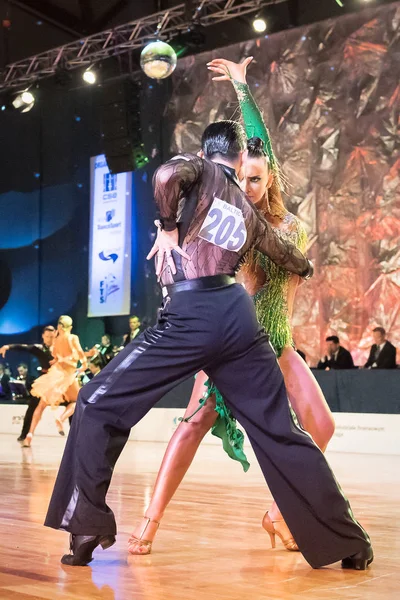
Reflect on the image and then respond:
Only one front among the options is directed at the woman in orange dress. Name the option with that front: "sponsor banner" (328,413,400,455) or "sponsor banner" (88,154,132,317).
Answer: "sponsor banner" (88,154,132,317)

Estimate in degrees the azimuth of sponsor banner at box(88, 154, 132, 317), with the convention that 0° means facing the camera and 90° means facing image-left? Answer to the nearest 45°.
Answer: approximately 0°

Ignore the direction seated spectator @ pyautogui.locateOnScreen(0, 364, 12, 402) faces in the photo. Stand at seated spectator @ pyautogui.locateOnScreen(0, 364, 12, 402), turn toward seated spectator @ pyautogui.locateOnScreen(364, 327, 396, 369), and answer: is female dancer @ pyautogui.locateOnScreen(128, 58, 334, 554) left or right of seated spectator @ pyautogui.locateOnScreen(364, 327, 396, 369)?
right

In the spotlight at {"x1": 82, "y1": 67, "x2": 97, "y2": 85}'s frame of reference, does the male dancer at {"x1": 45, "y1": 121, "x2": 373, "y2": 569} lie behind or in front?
in front

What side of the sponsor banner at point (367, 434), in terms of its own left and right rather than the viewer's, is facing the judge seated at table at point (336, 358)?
back

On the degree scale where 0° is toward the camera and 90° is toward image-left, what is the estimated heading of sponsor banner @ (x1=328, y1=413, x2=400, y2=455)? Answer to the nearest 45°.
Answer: approximately 0°

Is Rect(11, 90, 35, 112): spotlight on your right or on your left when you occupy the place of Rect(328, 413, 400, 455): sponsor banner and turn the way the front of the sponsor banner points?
on your right
